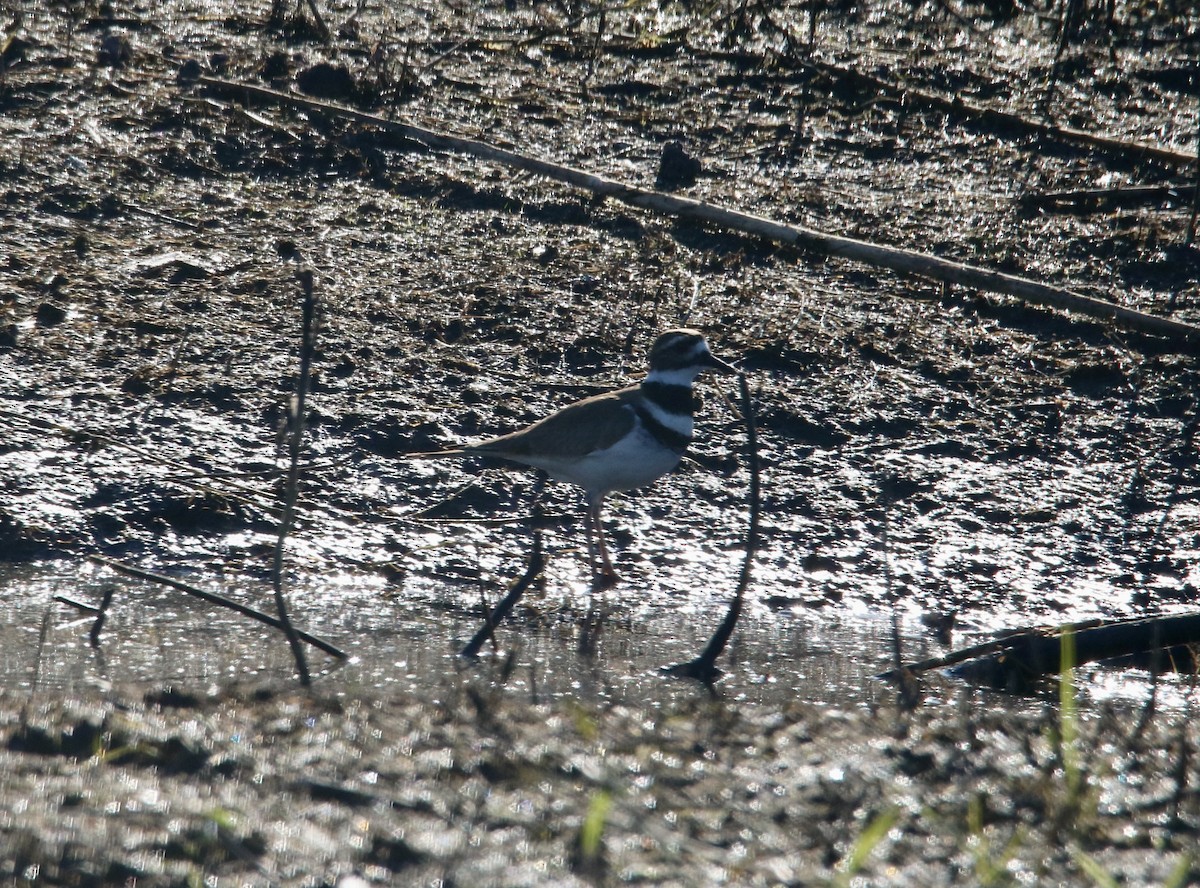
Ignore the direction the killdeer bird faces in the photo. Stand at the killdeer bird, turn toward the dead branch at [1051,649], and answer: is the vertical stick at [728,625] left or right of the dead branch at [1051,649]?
right

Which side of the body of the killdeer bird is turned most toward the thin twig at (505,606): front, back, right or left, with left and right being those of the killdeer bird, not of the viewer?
right

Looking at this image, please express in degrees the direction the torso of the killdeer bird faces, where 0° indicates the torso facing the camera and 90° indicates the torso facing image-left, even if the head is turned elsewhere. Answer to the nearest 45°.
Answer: approximately 270°

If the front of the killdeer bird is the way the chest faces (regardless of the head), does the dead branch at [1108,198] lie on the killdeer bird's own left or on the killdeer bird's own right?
on the killdeer bird's own left

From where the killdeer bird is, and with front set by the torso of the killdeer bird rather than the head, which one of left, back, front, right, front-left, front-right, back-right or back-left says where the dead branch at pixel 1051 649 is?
front-right

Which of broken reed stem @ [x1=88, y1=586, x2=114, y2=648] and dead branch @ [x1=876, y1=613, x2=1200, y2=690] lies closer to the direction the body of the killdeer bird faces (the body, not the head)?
the dead branch

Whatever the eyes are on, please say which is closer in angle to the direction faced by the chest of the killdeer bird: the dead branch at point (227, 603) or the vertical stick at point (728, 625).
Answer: the vertical stick

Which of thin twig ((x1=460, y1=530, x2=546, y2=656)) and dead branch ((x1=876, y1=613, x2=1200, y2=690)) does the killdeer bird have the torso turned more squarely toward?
the dead branch

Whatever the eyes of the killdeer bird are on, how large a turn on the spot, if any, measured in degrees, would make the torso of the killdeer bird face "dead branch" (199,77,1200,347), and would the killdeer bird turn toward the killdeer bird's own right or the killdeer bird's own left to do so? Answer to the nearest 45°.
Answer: approximately 90° to the killdeer bird's own left

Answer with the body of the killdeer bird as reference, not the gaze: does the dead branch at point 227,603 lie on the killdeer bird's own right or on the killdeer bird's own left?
on the killdeer bird's own right

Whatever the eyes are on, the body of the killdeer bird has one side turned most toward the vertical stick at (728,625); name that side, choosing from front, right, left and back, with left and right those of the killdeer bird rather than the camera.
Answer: right

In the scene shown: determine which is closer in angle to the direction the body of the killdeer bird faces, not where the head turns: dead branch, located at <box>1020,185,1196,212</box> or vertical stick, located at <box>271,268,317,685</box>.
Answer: the dead branch
